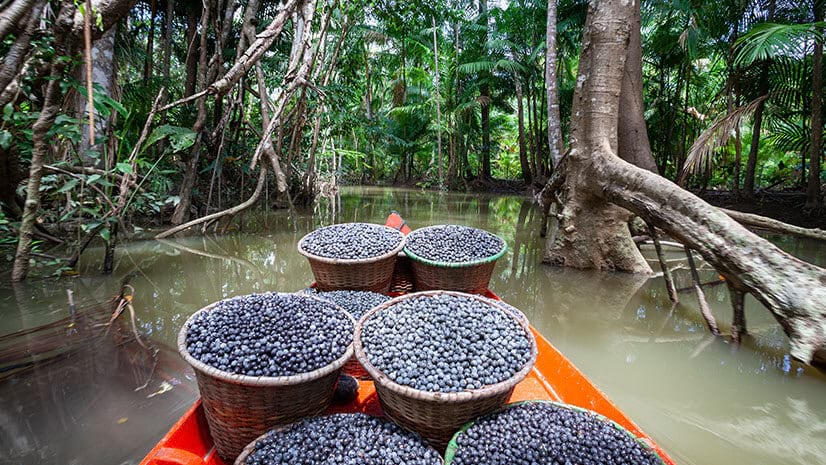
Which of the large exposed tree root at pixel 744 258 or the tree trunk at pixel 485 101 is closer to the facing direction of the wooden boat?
the tree trunk

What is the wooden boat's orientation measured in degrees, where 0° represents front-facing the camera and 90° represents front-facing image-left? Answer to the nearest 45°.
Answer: approximately 180°

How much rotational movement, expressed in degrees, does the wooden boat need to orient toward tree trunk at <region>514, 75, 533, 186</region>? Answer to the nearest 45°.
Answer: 0° — it already faces it

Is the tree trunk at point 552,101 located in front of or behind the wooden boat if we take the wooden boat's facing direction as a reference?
in front

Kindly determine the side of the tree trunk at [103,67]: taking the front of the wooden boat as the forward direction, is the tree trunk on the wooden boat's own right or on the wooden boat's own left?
on the wooden boat's own left

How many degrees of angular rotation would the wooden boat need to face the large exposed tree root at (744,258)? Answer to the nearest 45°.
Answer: approximately 45° to its right

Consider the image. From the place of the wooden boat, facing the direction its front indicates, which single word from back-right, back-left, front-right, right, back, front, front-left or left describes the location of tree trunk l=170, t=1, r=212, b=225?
front-left

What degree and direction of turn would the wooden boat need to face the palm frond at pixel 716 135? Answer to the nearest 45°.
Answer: approximately 45° to its right

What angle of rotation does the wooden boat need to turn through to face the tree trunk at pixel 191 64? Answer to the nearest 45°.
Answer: approximately 45° to its left

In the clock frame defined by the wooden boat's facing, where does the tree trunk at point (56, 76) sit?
The tree trunk is roughly at 10 o'clock from the wooden boat.
